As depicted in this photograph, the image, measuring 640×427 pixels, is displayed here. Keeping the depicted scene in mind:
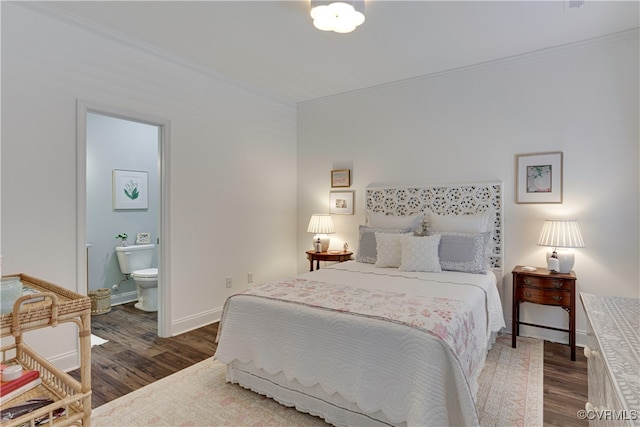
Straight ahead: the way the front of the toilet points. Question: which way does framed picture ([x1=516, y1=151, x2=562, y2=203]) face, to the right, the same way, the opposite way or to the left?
to the right

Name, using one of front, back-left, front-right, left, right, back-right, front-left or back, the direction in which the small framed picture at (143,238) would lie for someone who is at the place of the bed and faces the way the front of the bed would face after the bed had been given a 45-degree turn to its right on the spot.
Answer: front-right

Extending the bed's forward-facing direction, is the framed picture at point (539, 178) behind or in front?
behind

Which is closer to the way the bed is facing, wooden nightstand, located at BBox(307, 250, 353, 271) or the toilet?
the toilet

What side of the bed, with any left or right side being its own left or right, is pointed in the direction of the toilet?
right

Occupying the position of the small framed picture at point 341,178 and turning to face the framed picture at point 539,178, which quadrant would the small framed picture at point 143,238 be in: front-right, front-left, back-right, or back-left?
back-right
